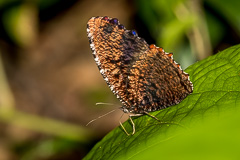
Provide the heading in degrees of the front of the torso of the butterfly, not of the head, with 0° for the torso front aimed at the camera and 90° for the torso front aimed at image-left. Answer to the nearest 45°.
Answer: approximately 90°
